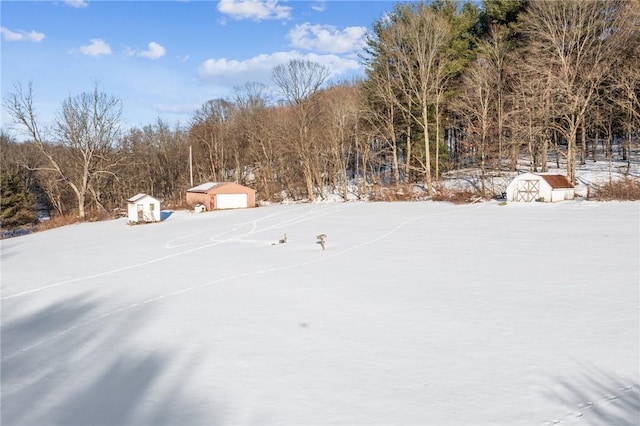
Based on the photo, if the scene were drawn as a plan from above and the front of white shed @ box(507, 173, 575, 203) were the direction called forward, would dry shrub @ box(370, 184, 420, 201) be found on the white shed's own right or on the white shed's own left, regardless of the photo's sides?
on the white shed's own right

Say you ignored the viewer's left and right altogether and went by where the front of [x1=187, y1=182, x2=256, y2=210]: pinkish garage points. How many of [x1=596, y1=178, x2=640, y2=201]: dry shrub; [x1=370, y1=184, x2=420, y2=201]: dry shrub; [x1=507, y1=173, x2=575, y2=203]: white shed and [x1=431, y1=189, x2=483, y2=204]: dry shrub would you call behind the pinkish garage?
0

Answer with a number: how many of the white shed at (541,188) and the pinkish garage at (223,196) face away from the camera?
0

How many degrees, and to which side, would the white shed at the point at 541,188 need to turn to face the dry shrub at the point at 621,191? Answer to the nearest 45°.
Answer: approximately 135° to its left

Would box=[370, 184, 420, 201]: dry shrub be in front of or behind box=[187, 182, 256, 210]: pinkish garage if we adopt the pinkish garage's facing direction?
in front

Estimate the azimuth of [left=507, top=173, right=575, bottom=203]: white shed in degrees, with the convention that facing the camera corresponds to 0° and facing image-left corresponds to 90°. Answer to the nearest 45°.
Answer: approximately 45°

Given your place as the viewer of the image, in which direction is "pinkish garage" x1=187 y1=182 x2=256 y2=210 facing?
facing the viewer and to the right of the viewer

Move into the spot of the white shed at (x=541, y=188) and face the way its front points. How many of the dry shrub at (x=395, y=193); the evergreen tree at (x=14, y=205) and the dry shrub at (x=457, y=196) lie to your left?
0
